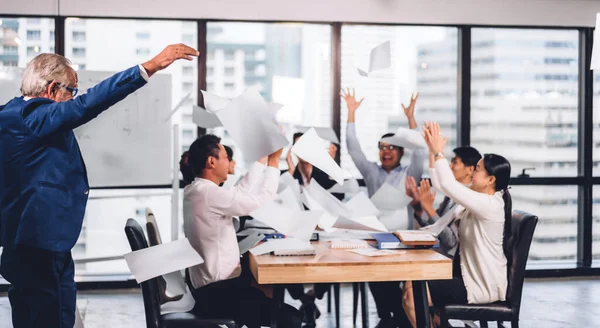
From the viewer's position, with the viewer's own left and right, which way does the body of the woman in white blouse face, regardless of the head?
facing to the left of the viewer

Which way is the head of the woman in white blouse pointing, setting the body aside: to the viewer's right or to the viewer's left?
to the viewer's left

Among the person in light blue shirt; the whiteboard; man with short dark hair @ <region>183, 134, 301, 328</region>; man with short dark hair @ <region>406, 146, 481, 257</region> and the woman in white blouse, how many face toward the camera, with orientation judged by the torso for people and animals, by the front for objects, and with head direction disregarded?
2

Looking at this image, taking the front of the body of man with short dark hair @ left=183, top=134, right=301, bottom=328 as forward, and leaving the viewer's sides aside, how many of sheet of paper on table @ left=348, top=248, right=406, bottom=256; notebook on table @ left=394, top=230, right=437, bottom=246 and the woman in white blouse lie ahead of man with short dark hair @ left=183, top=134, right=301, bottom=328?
3

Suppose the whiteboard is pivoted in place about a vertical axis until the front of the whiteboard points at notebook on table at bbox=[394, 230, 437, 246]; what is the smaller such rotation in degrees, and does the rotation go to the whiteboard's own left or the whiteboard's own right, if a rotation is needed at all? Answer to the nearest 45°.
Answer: approximately 45° to the whiteboard's own left

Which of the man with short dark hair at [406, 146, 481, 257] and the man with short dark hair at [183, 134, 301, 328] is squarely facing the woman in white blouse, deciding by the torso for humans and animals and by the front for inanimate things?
the man with short dark hair at [183, 134, 301, 328]

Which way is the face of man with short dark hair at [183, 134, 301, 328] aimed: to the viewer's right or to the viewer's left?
to the viewer's right

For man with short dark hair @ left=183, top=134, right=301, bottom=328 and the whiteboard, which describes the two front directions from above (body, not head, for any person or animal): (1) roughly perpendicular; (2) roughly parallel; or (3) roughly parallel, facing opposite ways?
roughly perpendicular

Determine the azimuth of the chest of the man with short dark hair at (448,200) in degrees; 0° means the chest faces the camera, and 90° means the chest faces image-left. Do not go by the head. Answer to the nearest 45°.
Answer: approximately 90°

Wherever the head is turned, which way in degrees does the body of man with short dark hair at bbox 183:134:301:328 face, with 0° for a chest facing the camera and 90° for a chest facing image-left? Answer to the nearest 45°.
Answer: approximately 270°

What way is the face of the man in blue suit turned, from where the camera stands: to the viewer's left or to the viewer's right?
to the viewer's right
